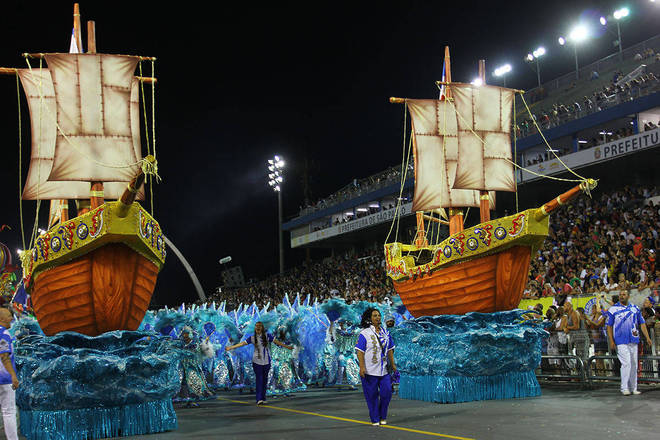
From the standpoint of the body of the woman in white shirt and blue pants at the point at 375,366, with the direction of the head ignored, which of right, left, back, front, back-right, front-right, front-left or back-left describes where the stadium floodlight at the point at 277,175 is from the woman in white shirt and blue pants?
back-left

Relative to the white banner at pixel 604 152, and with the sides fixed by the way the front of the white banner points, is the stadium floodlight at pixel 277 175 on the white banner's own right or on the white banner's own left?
on the white banner's own right

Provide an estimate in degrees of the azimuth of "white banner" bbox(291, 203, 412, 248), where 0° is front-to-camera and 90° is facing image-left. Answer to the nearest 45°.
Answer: approximately 45°

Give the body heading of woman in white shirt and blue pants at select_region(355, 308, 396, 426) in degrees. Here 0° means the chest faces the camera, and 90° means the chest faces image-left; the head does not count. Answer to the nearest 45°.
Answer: approximately 315°

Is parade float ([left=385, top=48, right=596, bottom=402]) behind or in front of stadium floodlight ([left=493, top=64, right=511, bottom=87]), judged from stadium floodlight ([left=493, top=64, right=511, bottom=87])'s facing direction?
in front

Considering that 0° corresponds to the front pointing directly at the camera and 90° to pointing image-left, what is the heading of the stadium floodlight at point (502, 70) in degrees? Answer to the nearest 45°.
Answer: approximately 45°

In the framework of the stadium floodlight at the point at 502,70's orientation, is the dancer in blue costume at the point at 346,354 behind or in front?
in front

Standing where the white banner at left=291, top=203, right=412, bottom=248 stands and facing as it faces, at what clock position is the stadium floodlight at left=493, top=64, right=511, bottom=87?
The stadium floodlight is roughly at 8 o'clock from the white banner.

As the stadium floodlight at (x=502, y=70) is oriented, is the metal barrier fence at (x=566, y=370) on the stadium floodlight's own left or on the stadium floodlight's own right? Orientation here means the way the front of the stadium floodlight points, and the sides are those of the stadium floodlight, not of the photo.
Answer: on the stadium floodlight's own left

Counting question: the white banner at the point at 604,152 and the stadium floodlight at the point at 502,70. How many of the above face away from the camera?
0
